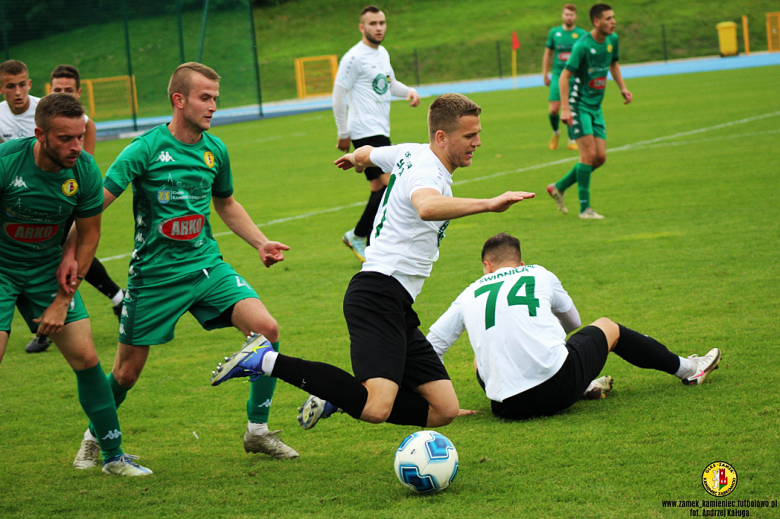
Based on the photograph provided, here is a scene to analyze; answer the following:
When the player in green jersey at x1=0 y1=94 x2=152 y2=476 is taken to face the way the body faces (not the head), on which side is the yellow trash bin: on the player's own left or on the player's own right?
on the player's own left

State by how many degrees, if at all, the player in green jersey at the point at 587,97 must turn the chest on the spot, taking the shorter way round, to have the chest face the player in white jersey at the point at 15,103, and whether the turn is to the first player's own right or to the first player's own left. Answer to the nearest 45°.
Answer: approximately 90° to the first player's own right

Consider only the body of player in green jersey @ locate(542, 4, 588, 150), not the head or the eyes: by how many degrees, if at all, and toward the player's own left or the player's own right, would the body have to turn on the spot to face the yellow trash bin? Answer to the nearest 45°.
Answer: approximately 180°

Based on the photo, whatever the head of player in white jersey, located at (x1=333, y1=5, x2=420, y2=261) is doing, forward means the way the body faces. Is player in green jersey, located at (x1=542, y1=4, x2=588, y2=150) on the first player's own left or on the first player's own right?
on the first player's own left

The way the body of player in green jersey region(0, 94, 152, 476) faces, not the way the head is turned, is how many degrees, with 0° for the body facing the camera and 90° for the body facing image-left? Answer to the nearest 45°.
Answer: approximately 315°
